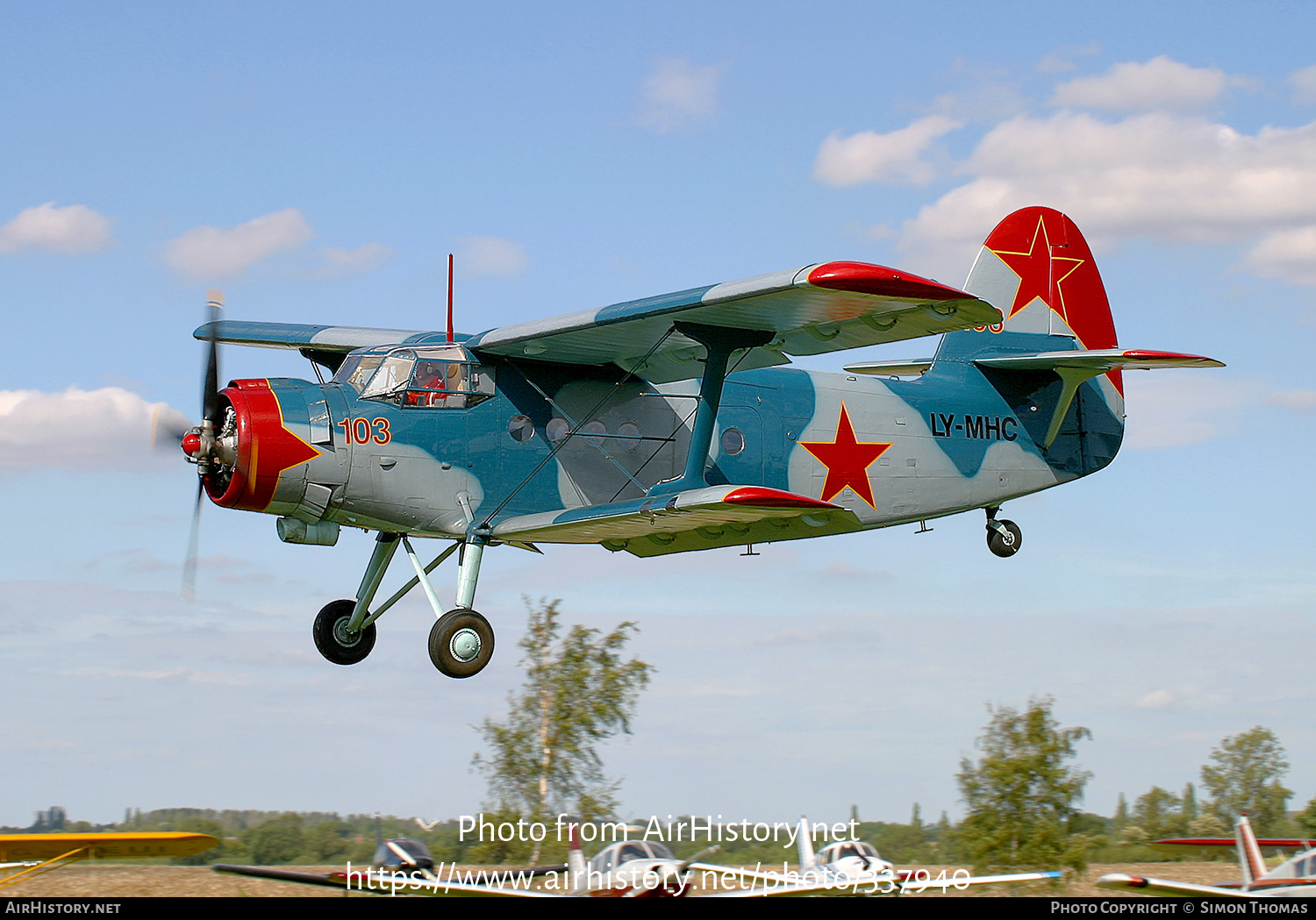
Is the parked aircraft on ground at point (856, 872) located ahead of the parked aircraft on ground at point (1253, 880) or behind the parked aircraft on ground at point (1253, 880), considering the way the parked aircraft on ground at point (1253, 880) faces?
behind

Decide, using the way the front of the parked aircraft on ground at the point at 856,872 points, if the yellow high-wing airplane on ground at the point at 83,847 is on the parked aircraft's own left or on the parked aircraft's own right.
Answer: on the parked aircraft's own right

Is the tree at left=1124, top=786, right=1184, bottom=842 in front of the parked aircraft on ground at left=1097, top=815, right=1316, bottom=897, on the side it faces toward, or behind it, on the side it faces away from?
behind

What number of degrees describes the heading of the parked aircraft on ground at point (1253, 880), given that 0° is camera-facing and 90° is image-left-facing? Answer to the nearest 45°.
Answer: approximately 315°

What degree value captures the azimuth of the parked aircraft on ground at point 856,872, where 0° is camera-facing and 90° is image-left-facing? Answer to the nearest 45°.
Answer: approximately 315°

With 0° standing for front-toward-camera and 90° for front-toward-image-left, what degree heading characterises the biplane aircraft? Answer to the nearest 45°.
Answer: approximately 45°

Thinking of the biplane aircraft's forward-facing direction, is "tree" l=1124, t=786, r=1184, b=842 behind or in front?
behind
